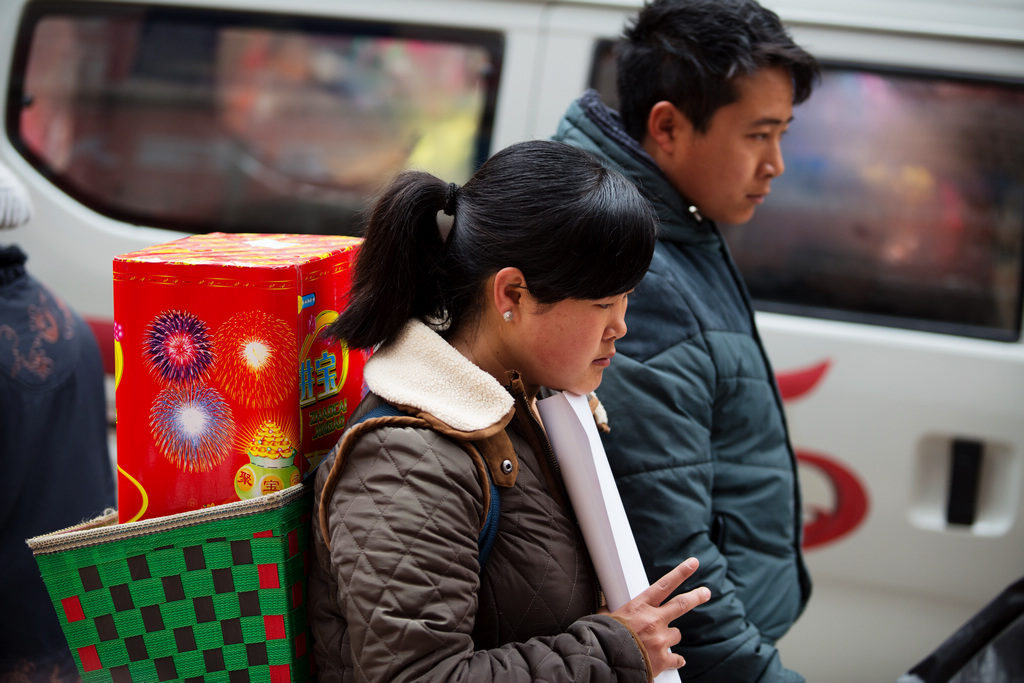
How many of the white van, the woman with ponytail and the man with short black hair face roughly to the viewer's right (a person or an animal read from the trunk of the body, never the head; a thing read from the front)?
3

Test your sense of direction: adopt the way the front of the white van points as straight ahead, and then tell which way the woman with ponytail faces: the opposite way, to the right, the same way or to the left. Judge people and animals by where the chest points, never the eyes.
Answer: the same way

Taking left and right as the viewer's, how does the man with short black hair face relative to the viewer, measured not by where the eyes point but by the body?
facing to the right of the viewer

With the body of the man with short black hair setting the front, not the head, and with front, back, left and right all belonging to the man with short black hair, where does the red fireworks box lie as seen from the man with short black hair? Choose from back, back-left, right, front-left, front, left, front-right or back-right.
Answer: back-right

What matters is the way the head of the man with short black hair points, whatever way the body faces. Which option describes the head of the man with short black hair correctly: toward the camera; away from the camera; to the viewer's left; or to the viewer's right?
to the viewer's right

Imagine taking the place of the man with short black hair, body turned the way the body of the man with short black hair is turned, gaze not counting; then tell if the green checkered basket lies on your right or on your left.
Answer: on your right

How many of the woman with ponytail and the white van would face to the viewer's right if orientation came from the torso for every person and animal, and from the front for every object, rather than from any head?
2

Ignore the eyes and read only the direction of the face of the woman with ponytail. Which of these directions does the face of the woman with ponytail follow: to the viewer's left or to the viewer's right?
to the viewer's right

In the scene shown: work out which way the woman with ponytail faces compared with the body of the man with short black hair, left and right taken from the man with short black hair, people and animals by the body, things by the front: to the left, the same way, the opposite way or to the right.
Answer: the same way

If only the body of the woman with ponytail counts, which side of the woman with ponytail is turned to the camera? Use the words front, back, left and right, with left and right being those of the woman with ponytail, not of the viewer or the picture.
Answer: right

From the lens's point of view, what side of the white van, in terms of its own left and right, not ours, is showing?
right

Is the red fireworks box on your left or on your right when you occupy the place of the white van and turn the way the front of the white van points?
on your right
